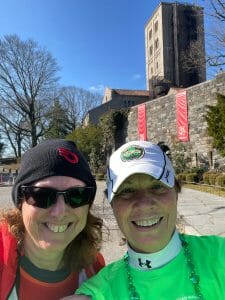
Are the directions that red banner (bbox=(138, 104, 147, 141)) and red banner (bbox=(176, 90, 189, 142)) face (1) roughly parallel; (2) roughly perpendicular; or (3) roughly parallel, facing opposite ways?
roughly parallel

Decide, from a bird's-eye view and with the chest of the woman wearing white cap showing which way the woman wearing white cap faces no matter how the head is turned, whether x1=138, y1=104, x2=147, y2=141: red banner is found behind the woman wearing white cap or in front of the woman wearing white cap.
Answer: behind

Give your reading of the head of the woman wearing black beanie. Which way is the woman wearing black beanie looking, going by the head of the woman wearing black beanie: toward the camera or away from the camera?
toward the camera

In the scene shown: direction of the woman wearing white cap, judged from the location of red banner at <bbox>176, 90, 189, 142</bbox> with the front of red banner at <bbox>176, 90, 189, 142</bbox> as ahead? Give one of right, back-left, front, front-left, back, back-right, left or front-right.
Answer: front-left

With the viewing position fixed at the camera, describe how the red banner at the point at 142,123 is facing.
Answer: facing the viewer and to the left of the viewer

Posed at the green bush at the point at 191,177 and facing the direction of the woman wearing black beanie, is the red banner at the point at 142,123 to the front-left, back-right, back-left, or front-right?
back-right

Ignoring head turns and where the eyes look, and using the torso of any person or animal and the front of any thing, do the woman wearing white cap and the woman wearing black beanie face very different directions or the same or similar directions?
same or similar directions

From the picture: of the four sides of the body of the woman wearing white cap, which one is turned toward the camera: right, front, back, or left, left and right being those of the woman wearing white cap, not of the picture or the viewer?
front

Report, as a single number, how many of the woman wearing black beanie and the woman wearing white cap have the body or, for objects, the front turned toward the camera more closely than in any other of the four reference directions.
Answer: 2

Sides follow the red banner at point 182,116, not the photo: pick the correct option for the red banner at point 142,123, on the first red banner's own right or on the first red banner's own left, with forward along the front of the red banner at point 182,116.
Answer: on the first red banner's own right

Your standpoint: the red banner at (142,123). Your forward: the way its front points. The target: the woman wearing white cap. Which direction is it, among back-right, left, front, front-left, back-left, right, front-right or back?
front-left
